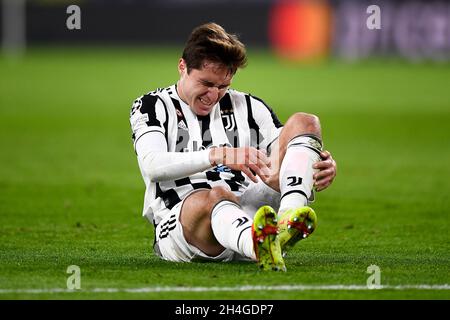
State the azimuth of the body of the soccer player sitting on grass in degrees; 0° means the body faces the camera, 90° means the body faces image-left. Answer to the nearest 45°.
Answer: approximately 315°
